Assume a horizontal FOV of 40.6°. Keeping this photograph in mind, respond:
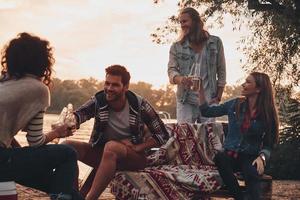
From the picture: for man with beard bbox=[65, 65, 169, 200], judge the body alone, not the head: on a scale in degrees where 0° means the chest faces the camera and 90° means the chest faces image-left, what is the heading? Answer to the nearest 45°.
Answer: approximately 45°

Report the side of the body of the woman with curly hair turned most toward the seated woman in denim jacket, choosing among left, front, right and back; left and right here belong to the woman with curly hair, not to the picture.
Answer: front

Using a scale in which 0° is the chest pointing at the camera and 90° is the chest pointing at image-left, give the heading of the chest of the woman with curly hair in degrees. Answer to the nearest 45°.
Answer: approximately 225°

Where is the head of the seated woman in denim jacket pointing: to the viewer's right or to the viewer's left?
to the viewer's left

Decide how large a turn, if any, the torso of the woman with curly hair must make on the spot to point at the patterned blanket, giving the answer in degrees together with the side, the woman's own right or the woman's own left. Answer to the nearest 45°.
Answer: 0° — they already face it

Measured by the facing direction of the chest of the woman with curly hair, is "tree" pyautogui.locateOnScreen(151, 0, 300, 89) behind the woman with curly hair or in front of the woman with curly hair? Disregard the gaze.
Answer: in front

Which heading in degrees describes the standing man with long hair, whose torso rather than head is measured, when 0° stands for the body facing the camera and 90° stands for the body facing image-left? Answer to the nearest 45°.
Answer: approximately 0°

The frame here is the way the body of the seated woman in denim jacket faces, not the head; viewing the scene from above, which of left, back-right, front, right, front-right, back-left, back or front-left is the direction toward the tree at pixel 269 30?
back-right

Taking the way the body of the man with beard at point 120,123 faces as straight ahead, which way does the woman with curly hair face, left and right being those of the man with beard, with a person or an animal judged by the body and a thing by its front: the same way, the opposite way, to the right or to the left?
the opposite way

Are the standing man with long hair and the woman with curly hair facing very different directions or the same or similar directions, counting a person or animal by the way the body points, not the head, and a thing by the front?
very different directions

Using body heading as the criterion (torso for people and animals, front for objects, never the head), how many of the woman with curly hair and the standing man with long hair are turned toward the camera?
1
